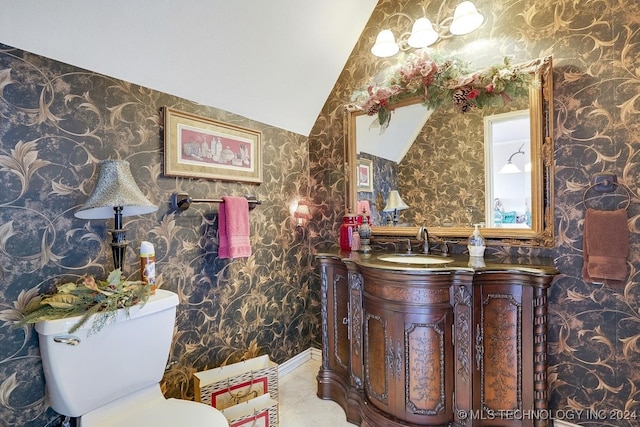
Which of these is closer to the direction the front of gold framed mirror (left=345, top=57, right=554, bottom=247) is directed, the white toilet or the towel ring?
the white toilet

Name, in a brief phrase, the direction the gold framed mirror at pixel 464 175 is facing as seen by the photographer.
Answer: facing the viewer and to the left of the viewer

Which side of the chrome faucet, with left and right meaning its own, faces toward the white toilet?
front

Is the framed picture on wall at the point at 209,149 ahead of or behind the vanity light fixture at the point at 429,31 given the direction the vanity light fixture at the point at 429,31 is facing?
ahead

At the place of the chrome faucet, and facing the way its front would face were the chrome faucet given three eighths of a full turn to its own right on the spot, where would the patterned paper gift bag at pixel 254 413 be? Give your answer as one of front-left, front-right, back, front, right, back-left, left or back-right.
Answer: back-left

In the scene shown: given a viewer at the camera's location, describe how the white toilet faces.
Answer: facing the viewer and to the right of the viewer
